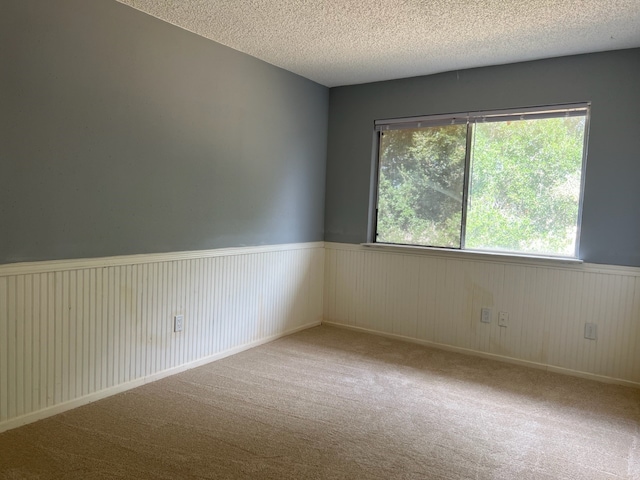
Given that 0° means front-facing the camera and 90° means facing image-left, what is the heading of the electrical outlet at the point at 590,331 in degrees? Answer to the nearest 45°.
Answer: approximately 0°

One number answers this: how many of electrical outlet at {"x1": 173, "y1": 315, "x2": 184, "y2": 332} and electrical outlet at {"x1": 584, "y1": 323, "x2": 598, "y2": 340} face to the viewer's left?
0

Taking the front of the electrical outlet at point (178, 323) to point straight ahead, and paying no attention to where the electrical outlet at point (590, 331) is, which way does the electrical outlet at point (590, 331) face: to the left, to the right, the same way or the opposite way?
to the right

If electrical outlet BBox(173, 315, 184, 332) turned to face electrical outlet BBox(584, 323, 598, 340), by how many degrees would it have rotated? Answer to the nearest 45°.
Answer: approximately 45° to its left

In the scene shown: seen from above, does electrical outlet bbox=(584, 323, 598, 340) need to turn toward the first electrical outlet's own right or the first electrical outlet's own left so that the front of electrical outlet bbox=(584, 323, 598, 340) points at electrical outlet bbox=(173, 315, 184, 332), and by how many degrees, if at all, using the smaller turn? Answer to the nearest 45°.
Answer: approximately 45° to the first electrical outlet's own right

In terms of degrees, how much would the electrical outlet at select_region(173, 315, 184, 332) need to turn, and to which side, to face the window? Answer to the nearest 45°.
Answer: approximately 45° to its left
